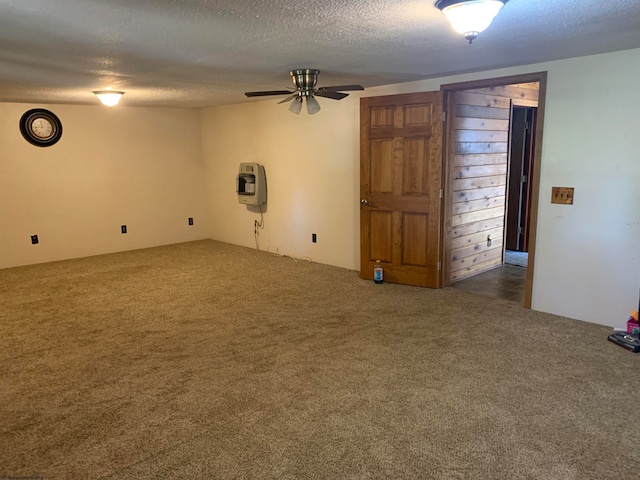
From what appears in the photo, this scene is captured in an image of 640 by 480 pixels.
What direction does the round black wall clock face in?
toward the camera

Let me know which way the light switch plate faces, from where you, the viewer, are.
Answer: facing the viewer

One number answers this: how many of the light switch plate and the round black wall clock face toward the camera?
2

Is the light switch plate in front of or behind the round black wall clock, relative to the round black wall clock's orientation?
in front

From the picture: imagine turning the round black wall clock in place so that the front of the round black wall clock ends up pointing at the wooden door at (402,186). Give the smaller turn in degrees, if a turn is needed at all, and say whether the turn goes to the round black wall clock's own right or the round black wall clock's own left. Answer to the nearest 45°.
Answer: approximately 45° to the round black wall clock's own left

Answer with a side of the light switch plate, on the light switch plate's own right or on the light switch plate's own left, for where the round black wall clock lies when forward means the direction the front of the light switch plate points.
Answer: on the light switch plate's own right

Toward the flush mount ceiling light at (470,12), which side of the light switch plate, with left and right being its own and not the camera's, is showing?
front

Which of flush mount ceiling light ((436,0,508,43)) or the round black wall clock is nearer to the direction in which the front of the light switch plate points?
the flush mount ceiling light
